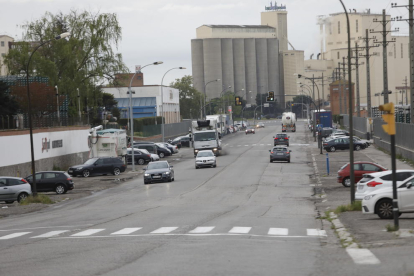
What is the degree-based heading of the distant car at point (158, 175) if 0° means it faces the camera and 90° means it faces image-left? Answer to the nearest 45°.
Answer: approximately 0°

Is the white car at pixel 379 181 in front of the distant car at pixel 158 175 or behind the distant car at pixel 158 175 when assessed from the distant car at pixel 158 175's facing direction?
in front

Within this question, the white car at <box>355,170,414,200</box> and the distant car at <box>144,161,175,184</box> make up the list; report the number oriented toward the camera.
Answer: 1

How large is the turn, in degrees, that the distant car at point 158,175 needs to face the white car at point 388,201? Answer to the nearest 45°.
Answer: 0° — it already faces it
